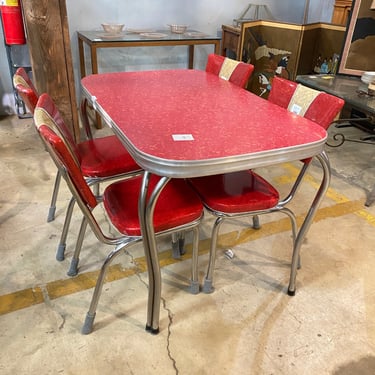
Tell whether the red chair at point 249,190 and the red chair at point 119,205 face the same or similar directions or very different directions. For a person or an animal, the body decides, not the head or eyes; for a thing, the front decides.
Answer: very different directions

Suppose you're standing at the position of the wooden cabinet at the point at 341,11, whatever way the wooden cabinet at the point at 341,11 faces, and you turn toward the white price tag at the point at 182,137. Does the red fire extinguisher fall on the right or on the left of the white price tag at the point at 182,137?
right

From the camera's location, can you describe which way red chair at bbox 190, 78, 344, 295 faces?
facing the viewer and to the left of the viewer

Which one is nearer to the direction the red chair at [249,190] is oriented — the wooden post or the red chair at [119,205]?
the red chair

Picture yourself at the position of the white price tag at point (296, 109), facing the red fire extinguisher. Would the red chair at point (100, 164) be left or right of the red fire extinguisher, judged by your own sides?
left

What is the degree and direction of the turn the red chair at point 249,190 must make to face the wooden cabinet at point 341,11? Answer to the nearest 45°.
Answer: approximately 135° to its right

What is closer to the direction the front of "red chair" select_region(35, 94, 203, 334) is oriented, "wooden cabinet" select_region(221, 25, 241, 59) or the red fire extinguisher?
the wooden cabinet

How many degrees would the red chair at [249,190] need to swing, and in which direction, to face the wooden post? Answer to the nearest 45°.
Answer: approximately 90° to its right

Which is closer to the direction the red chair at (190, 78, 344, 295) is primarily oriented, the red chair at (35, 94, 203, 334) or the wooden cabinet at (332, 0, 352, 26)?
the red chair

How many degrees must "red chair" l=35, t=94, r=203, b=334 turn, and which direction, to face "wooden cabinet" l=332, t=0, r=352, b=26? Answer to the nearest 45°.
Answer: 0° — it already faces it

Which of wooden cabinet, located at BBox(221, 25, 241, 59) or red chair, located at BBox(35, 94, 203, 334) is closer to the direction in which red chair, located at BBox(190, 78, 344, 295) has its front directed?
the red chair

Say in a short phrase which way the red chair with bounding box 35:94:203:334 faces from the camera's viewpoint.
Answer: facing away from the viewer and to the right of the viewer

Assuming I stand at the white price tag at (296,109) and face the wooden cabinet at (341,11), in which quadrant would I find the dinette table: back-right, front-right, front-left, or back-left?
back-left

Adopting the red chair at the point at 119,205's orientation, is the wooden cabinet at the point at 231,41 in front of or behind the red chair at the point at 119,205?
in front
